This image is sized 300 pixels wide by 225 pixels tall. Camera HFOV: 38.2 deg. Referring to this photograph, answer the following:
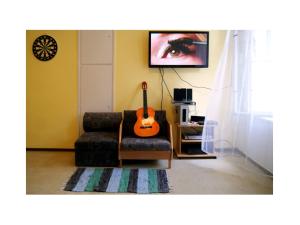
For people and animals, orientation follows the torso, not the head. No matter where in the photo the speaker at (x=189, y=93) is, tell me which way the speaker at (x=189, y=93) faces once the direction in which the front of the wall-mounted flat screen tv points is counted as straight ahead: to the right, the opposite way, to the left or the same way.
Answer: the same way

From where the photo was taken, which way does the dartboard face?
toward the camera

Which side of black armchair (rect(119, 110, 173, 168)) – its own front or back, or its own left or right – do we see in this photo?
front

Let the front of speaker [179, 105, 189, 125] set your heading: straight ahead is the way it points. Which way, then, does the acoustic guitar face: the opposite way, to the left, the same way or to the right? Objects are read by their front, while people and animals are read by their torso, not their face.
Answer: the same way

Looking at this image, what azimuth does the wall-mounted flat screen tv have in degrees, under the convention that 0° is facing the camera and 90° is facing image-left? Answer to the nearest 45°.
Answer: approximately 0°

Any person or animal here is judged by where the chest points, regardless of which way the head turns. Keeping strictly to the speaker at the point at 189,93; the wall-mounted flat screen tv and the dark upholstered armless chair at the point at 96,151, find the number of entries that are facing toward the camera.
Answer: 3

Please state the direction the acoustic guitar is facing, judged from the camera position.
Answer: facing the viewer

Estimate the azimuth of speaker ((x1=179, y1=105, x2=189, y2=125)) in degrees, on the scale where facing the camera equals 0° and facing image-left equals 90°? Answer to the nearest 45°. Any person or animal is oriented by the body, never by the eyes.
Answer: approximately 0°
